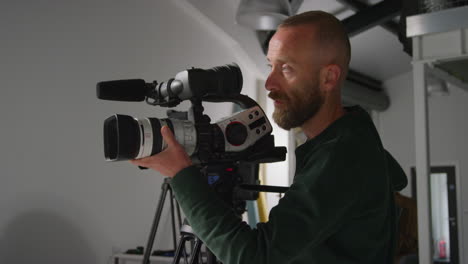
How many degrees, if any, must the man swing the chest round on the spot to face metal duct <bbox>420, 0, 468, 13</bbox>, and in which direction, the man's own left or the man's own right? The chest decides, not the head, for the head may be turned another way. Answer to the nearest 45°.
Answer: approximately 135° to the man's own right

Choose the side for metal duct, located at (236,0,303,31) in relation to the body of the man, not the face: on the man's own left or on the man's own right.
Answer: on the man's own right

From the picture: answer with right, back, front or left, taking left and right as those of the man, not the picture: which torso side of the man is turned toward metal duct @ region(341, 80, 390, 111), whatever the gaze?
right

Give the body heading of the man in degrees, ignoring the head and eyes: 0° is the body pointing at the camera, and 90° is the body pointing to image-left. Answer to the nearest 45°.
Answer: approximately 90°

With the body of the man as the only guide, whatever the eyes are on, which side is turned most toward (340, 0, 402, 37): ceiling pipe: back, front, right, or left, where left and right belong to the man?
right
